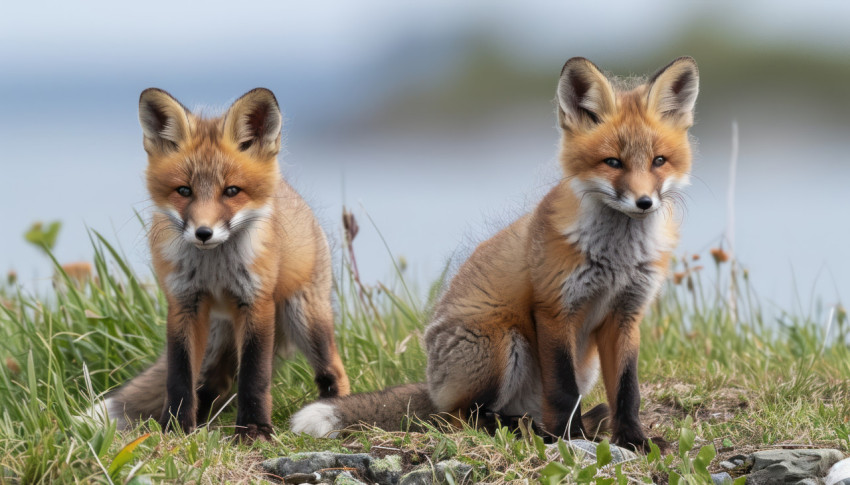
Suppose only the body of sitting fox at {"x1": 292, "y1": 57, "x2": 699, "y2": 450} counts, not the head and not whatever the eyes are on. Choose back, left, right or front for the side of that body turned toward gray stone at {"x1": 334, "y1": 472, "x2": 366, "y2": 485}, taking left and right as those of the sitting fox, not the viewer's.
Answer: right

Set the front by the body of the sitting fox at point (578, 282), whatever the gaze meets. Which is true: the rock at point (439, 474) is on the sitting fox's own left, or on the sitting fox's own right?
on the sitting fox's own right

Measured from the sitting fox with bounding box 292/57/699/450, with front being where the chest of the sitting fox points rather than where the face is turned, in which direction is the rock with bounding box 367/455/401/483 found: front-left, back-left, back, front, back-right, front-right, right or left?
right

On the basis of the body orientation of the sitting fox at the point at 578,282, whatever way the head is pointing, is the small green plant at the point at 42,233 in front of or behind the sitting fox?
behind

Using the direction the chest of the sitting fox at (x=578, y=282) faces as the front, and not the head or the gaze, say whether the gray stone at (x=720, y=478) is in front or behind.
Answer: in front

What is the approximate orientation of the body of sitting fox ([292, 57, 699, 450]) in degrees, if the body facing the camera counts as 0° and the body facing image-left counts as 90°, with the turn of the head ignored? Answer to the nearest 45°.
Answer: approximately 315°
